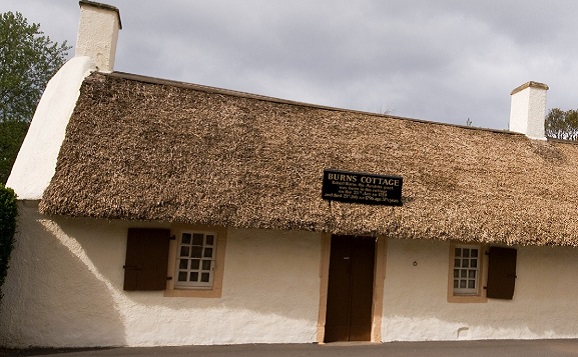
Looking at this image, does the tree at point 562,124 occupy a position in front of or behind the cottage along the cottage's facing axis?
behind

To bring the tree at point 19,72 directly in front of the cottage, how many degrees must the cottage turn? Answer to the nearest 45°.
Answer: approximately 135° to its right

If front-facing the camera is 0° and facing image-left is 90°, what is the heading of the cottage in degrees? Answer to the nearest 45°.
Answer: approximately 0°

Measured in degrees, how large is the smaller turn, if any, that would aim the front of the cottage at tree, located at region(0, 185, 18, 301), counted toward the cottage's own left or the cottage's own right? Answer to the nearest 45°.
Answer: approximately 45° to the cottage's own right

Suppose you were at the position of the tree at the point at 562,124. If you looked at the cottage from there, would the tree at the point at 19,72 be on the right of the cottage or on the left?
right
